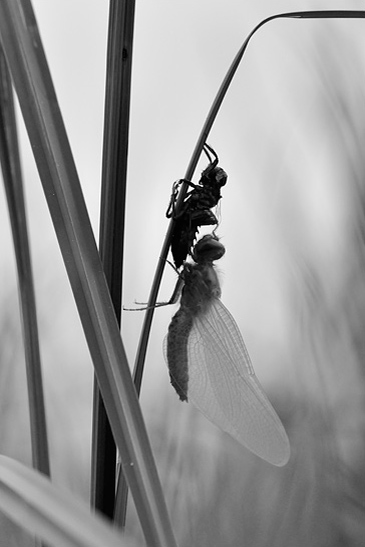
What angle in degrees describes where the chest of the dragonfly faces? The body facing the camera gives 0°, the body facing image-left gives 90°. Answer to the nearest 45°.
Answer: approximately 90°
